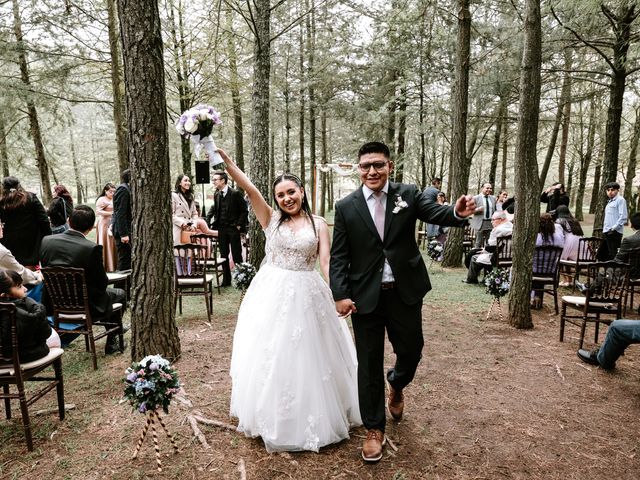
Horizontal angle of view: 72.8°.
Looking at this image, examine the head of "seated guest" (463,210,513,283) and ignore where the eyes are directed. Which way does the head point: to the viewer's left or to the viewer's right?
to the viewer's left

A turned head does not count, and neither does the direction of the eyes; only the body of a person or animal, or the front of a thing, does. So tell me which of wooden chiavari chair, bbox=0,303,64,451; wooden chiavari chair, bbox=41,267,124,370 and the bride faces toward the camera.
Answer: the bride

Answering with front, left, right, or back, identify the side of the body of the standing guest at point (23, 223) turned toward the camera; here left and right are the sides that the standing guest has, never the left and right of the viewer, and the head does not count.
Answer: back

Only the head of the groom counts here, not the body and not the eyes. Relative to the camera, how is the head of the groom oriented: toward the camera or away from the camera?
toward the camera

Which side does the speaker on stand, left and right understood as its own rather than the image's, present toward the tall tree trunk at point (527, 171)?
left

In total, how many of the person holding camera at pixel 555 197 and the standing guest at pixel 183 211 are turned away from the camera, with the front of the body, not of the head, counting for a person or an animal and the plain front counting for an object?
0

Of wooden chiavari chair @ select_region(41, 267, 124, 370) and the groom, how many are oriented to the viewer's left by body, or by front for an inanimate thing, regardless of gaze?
0

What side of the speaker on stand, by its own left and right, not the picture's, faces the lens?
front

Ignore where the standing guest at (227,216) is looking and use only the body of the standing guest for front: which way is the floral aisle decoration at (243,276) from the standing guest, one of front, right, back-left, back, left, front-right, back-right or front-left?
front-left

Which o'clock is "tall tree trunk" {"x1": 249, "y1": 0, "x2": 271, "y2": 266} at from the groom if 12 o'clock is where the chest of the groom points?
The tall tree trunk is roughly at 5 o'clock from the groom.

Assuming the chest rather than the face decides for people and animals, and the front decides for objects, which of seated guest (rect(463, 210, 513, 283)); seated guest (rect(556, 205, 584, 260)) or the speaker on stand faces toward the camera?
the speaker on stand

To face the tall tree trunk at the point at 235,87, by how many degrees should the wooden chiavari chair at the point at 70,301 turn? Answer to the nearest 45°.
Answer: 0° — it already faces it

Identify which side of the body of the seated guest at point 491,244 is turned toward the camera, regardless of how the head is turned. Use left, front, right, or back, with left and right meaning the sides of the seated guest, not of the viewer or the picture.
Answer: left

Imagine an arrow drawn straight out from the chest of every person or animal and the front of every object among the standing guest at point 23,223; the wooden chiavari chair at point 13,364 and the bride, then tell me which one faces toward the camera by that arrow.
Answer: the bride

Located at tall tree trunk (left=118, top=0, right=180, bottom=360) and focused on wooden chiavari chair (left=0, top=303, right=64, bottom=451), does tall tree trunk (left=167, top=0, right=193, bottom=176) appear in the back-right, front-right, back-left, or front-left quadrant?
back-right

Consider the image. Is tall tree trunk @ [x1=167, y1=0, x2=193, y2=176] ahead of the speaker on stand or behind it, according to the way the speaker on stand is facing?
behind

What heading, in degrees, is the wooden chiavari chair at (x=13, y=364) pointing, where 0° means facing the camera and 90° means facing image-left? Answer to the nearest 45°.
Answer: approximately 225°
